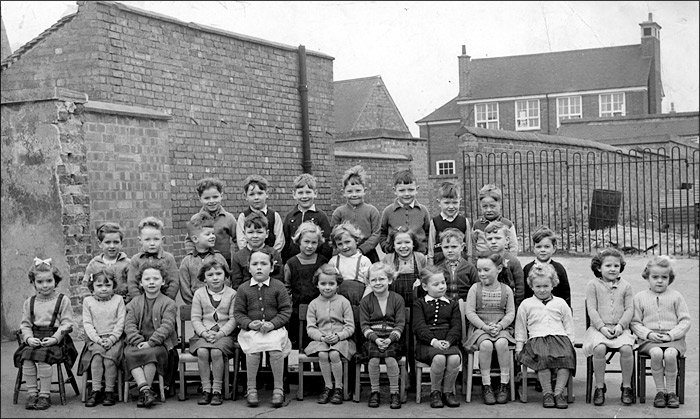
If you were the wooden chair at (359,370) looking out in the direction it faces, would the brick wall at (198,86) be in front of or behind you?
behind

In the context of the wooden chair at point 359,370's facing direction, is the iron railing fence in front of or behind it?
behind

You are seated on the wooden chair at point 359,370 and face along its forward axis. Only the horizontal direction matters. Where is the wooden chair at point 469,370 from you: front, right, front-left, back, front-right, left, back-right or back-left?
left

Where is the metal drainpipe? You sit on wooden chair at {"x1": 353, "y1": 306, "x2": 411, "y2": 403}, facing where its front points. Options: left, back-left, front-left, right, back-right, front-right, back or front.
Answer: back

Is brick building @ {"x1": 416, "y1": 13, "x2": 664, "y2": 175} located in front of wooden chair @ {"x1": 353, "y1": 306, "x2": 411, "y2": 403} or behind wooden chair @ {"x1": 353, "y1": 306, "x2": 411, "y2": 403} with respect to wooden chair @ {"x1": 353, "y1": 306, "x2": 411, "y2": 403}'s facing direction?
behind

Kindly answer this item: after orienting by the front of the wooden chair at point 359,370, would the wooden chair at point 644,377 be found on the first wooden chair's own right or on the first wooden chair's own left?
on the first wooden chair's own left

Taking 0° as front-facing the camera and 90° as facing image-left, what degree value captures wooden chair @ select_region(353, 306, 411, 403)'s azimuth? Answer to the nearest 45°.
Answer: approximately 0°
